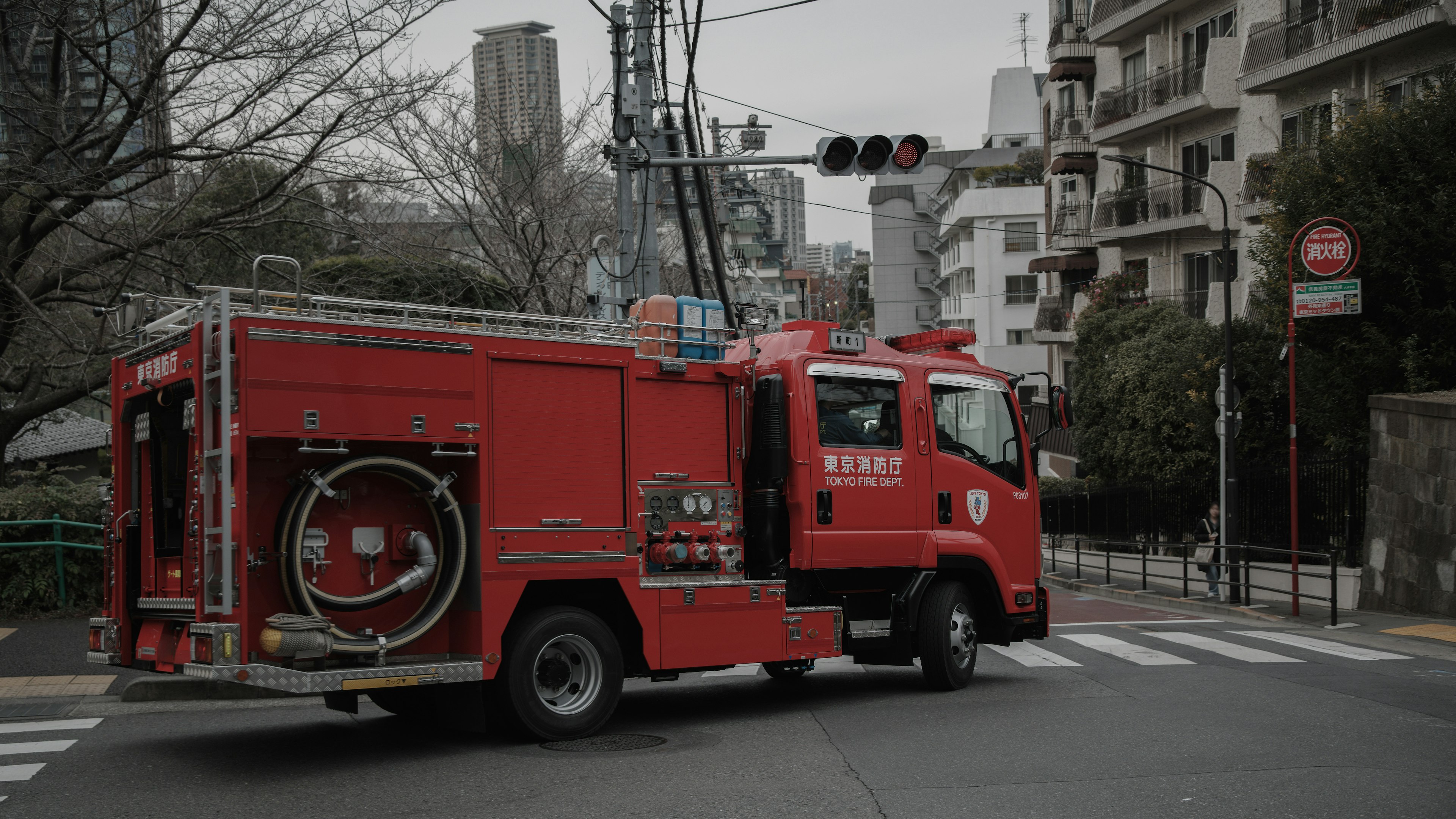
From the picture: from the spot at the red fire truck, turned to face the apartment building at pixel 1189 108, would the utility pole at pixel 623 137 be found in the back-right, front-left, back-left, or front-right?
front-left

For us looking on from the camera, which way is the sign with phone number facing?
facing the viewer

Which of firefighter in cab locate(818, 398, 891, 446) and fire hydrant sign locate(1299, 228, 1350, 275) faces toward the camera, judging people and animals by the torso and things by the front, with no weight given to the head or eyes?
the fire hydrant sign

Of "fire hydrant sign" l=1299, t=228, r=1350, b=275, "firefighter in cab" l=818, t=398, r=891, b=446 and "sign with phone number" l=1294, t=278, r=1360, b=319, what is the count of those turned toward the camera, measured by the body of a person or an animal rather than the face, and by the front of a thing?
2

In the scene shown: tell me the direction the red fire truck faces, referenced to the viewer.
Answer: facing away from the viewer and to the right of the viewer

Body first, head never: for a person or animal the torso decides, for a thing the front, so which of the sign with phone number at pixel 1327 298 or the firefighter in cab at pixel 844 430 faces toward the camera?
the sign with phone number

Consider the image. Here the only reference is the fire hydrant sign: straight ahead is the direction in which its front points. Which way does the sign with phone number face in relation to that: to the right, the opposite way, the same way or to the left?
the same way

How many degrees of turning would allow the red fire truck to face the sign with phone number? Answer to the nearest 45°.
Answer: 0° — it already faces it

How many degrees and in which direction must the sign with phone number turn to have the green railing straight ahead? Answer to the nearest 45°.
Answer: approximately 45° to its right

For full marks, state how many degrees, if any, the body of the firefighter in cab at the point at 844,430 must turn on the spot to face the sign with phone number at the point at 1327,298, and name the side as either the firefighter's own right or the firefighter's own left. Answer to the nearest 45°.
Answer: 0° — they already face it

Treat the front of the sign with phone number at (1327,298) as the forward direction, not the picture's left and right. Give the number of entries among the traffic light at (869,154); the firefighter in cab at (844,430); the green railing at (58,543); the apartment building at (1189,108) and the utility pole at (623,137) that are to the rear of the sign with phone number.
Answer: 1

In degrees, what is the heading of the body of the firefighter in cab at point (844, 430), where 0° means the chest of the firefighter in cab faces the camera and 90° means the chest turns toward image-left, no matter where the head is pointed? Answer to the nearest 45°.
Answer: approximately 225°

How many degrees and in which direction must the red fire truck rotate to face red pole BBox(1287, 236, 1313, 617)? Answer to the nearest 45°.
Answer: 0° — it already faces it

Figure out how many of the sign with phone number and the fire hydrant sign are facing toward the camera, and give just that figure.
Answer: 2

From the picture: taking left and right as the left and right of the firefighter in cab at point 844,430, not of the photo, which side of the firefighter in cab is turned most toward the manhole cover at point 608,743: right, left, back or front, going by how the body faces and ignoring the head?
back

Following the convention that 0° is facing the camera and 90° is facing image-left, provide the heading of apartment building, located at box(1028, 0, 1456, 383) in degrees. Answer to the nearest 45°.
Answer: approximately 45°

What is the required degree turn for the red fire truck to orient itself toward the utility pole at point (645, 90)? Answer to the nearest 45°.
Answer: approximately 45° to its left
